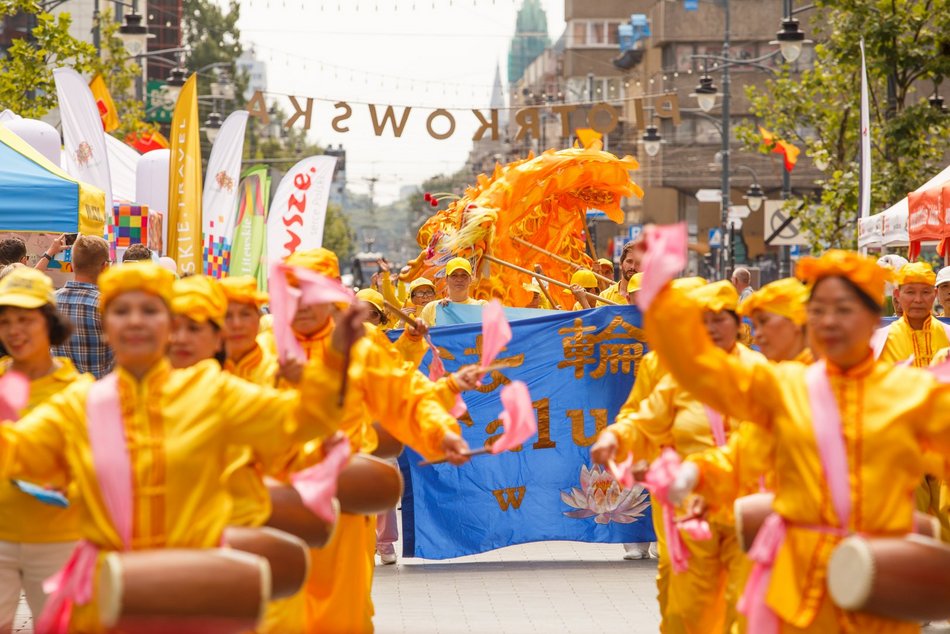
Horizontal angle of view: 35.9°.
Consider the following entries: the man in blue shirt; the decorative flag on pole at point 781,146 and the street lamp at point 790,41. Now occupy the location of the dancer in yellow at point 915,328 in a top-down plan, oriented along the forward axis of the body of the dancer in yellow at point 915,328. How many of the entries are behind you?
2

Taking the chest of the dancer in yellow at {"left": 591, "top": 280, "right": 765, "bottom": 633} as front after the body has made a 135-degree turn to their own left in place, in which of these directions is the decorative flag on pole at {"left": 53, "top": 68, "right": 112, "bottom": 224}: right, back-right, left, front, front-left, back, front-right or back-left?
back-left

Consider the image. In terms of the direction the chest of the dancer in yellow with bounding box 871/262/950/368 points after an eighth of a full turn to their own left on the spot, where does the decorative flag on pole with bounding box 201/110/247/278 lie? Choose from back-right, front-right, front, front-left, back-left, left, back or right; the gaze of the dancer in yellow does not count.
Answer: back

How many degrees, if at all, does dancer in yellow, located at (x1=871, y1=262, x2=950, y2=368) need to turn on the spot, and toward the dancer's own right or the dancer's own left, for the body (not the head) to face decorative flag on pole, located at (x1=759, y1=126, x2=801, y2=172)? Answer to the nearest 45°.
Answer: approximately 180°

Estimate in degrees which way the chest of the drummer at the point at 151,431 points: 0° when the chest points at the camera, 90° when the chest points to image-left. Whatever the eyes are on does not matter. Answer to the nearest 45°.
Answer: approximately 0°

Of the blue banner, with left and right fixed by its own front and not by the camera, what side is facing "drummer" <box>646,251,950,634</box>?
front

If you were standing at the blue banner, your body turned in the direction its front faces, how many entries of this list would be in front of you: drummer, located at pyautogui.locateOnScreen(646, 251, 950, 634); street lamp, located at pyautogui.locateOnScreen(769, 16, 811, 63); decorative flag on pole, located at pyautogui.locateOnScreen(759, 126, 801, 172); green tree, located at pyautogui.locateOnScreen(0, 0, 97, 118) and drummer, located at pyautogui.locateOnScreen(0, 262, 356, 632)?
2

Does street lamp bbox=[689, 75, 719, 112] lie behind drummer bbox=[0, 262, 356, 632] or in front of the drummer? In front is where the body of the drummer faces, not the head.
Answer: behind

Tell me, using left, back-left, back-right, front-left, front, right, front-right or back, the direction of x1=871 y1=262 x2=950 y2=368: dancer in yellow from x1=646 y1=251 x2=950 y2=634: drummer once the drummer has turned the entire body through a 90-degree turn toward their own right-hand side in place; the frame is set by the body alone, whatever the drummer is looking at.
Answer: right
